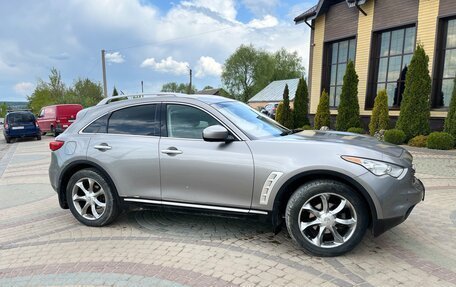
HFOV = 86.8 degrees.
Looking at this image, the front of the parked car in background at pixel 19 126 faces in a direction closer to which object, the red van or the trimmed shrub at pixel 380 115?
the red van

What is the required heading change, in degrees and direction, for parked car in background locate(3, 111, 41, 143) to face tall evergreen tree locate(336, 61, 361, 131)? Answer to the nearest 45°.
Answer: approximately 135° to its right

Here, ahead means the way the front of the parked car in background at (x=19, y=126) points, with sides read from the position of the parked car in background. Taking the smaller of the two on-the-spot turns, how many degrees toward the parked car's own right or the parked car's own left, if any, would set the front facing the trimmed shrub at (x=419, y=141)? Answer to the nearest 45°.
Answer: approximately 135° to the parked car's own right

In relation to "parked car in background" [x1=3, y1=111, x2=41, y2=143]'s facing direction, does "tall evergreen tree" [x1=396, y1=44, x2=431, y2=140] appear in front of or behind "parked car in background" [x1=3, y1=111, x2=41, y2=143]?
behind

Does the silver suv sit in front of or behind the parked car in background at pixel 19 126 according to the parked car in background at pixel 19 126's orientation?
behind

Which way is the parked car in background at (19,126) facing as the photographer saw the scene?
facing away from the viewer

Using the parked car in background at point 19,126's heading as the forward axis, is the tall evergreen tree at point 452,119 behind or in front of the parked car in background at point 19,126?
behind

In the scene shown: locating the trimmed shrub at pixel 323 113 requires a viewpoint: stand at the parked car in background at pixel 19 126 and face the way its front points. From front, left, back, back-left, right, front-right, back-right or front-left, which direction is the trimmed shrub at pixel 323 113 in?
back-right
